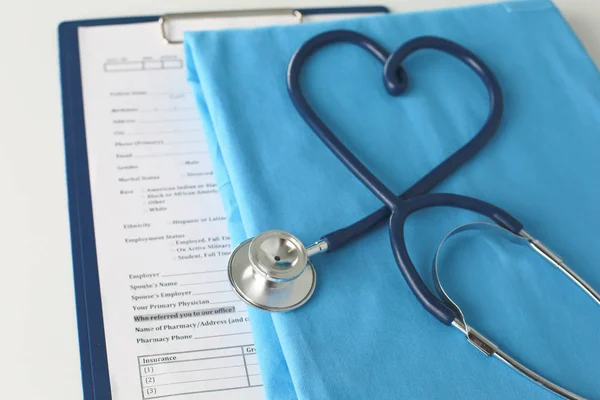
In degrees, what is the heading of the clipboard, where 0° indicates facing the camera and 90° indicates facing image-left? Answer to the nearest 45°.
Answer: approximately 0°

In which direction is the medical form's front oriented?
toward the camera
